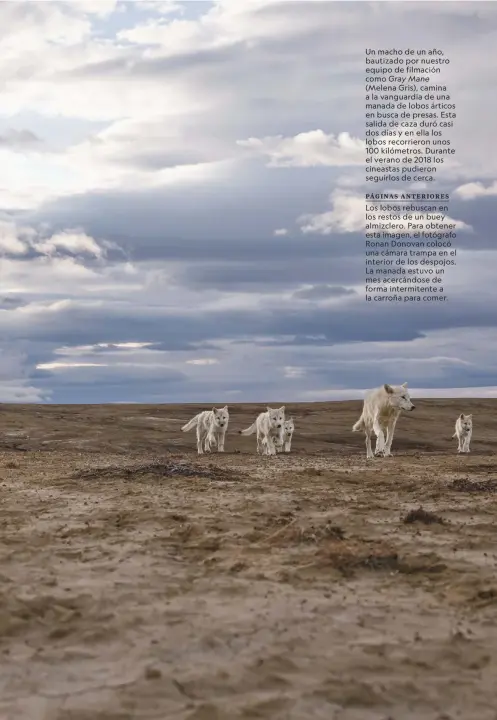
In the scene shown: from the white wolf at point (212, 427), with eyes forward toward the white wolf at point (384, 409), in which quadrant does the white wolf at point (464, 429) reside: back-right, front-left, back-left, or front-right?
front-left

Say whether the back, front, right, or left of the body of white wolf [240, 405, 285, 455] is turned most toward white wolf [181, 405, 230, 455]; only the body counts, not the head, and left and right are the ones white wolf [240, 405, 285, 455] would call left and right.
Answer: right

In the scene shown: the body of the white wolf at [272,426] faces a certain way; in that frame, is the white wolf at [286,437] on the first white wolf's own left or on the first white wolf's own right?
on the first white wolf's own left

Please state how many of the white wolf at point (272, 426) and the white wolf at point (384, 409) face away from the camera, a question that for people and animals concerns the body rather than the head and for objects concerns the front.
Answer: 0

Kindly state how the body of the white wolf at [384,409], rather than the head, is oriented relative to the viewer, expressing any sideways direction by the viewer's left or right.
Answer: facing the viewer and to the right of the viewer

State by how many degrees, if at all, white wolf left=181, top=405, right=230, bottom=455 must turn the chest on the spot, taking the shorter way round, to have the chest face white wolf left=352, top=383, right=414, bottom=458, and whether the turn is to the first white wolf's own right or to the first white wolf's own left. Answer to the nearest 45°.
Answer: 0° — it already faces it

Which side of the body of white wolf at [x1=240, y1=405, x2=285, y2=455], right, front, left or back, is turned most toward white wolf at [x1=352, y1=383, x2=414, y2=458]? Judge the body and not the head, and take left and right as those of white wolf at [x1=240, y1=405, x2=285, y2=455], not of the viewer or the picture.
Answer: front

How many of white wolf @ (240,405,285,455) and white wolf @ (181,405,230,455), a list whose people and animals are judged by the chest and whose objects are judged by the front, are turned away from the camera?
0

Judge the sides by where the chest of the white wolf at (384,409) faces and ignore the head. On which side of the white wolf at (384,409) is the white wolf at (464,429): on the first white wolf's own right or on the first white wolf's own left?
on the first white wolf's own left

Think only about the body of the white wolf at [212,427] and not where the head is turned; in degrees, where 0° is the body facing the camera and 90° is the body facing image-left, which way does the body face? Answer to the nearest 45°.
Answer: approximately 315°

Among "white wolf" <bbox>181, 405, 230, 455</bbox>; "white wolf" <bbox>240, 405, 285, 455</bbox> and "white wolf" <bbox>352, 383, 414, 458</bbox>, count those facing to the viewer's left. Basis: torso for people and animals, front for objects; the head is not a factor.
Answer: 0
